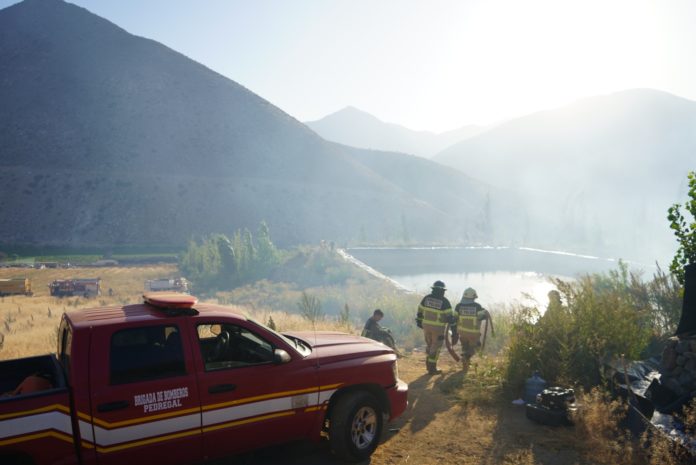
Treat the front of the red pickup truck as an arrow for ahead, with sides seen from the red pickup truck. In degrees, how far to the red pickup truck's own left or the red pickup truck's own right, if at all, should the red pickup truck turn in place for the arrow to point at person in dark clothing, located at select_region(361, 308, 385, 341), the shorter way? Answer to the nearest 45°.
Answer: approximately 45° to the red pickup truck's own left

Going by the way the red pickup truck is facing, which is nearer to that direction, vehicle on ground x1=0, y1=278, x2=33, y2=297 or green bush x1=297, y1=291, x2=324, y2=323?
the green bush

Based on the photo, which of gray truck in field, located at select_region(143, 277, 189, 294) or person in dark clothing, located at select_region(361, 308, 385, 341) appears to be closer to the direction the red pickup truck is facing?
the person in dark clothing

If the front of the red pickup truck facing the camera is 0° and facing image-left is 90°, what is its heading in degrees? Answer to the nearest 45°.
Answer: approximately 270°

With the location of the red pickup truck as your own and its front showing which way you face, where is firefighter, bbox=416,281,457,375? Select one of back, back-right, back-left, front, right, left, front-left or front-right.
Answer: front-left

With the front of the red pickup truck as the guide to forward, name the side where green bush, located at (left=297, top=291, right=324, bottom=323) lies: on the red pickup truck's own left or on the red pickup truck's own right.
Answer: on the red pickup truck's own left

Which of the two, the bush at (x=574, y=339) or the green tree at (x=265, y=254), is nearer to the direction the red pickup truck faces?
the bush

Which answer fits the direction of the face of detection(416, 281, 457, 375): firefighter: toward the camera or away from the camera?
away from the camera

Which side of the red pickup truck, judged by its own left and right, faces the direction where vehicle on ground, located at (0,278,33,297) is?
left

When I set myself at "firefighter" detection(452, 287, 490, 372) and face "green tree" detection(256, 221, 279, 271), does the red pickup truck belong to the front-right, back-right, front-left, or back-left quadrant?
back-left

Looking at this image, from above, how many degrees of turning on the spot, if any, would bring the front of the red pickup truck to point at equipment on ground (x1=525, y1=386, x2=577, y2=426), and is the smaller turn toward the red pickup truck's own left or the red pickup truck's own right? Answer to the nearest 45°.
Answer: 0° — it already faces it

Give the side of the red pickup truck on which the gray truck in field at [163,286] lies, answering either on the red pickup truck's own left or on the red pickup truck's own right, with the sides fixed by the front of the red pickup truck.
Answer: on the red pickup truck's own left
